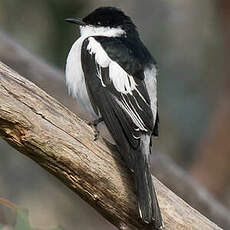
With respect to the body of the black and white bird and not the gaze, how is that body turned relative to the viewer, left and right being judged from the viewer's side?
facing away from the viewer and to the left of the viewer
